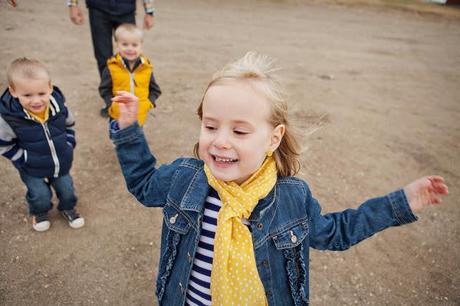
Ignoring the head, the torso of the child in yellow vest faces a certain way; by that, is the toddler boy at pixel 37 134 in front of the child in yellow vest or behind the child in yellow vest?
in front

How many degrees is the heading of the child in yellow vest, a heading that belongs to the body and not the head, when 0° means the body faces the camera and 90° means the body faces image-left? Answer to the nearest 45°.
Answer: approximately 0°

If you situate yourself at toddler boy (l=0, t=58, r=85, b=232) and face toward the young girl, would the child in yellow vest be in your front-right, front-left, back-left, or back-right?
back-left

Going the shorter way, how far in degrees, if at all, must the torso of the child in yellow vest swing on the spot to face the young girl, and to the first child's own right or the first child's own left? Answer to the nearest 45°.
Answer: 0° — they already face them
